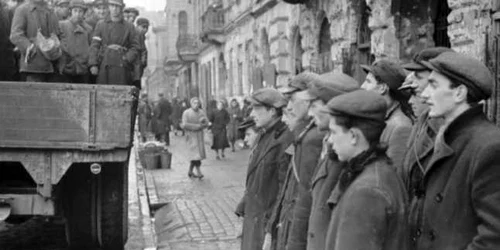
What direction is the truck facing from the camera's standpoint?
away from the camera

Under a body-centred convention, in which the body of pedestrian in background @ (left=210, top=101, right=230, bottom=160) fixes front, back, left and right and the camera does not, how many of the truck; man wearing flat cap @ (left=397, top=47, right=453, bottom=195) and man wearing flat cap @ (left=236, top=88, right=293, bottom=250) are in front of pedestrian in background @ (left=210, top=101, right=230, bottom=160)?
3

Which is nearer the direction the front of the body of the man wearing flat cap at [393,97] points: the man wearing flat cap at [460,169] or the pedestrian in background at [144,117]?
the pedestrian in background

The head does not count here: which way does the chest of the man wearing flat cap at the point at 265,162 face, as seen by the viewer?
to the viewer's left

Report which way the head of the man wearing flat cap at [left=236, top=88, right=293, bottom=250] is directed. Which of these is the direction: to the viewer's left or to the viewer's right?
to the viewer's left

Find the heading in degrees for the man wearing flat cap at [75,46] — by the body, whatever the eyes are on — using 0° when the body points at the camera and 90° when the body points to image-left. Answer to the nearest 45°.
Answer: approximately 0°
